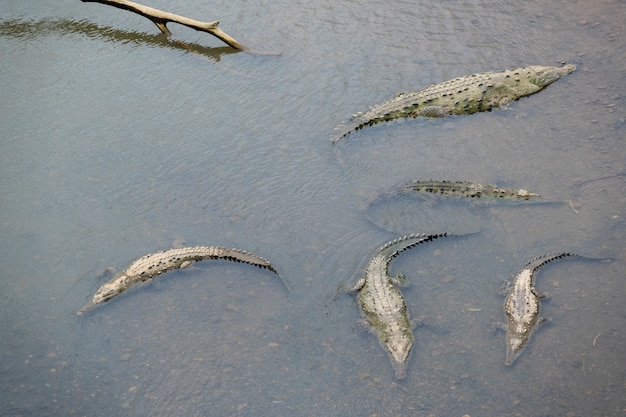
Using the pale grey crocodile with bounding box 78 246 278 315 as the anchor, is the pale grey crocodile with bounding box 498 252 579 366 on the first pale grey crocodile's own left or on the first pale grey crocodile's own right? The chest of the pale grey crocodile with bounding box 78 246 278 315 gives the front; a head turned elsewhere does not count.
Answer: on the first pale grey crocodile's own left

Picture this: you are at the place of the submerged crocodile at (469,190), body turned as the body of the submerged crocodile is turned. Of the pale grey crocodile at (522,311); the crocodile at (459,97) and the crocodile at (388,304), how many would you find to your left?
1

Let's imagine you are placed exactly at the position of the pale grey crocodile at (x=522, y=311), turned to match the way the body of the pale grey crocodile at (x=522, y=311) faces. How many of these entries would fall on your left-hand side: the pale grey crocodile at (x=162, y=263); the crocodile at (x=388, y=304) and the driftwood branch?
0

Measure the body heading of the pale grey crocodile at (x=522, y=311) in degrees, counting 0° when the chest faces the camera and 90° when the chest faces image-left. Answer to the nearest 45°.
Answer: approximately 0°

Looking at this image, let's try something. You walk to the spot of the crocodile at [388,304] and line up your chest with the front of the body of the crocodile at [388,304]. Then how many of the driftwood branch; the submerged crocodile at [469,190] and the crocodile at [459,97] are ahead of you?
0

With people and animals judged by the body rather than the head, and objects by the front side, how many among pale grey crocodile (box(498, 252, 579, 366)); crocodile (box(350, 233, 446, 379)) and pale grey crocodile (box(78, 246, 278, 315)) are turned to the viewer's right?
0

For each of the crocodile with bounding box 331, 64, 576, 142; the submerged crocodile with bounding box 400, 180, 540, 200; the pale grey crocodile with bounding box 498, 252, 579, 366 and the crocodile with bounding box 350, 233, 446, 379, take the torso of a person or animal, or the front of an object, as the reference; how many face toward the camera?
2

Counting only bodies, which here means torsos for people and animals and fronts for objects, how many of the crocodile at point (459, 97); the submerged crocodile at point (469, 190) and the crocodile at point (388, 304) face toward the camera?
1

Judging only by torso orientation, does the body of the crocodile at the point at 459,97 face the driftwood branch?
no

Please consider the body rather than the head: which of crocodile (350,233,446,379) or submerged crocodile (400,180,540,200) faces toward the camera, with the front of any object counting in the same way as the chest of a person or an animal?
the crocodile

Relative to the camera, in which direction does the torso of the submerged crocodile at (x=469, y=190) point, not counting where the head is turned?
to the viewer's right

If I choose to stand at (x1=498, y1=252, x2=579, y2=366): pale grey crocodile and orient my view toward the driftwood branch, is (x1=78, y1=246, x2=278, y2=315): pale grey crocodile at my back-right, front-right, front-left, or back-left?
front-left

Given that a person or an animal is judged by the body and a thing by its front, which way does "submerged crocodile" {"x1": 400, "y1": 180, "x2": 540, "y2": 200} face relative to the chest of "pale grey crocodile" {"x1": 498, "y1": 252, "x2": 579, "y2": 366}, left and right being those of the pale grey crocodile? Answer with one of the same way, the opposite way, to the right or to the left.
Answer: to the left

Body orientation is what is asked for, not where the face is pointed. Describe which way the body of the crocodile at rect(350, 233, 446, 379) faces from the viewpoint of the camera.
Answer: toward the camera

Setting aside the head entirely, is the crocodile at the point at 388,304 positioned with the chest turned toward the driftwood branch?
no
